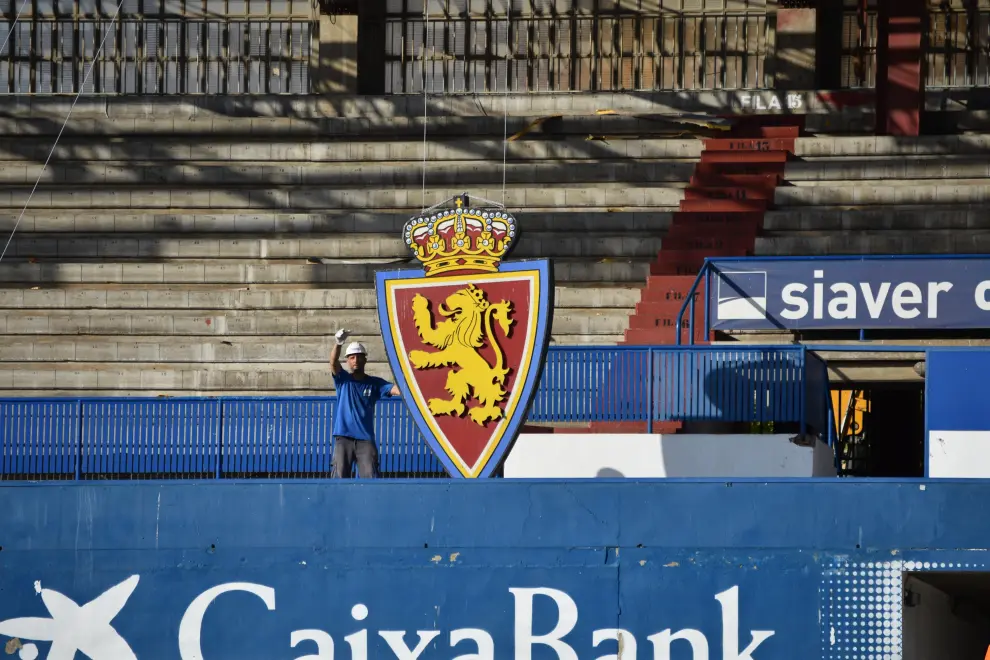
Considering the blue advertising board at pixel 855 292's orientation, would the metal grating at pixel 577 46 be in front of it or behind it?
behind

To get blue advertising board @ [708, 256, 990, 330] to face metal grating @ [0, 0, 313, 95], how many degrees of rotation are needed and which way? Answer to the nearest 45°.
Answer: approximately 135° to its right

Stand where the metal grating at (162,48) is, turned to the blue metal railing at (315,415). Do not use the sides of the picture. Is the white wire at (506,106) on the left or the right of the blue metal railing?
left

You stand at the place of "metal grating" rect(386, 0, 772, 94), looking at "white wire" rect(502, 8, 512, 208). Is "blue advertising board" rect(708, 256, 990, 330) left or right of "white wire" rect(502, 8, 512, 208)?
left

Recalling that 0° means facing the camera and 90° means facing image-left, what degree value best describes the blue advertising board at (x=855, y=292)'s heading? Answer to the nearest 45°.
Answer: approximately 0°

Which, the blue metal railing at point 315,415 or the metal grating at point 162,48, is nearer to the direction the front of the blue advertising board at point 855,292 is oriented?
the blue metal railing
